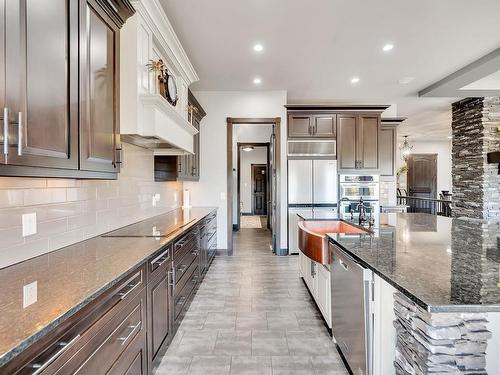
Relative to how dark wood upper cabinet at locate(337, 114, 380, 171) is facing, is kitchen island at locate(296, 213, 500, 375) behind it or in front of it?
in front

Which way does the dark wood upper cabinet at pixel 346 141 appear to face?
toward the camera

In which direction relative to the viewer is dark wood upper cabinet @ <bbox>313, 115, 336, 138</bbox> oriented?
toward the camera

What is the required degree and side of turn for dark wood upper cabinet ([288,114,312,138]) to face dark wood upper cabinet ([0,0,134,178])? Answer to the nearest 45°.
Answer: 0° — it already faces it

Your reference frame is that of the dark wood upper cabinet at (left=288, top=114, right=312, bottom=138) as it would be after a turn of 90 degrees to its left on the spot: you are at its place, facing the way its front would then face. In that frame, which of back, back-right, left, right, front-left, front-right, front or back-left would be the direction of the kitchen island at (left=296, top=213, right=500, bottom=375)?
right

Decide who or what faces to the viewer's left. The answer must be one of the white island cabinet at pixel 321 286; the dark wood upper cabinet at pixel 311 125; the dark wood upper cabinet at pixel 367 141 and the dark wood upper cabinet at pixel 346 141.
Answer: the white island cabinet

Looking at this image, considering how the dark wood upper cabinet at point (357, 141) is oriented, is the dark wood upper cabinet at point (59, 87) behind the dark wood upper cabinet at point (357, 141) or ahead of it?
ahead

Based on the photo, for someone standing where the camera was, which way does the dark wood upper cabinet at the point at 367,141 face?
facing the viewer

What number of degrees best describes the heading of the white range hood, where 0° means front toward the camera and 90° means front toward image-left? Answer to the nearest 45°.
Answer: approximately 315°

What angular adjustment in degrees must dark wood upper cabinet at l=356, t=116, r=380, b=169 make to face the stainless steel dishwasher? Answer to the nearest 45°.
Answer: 0° — it already faces it

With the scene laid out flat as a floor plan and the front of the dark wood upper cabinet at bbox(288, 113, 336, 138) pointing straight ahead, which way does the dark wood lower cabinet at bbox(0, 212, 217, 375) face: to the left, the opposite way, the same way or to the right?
to the left

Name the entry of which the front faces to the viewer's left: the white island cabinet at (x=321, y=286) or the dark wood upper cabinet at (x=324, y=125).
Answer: the white island cabinet

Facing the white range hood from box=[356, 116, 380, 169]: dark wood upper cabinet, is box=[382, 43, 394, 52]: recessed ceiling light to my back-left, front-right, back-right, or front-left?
front-left

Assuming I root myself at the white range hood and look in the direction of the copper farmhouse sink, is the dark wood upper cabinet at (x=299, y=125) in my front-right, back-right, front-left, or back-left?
front-left

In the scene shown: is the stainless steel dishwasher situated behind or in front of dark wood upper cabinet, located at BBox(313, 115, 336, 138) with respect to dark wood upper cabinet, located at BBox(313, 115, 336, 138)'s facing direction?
in front

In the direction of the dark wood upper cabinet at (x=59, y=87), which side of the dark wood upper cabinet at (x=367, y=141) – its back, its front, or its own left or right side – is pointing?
front

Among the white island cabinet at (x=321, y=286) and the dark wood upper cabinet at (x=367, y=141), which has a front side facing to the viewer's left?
the white island cabinet

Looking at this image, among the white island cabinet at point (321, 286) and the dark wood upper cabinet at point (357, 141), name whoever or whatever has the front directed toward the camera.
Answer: the dark wood upper cabinet

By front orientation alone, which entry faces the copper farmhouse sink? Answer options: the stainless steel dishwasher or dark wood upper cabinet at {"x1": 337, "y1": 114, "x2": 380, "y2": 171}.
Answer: the dark wood upper cabinet
